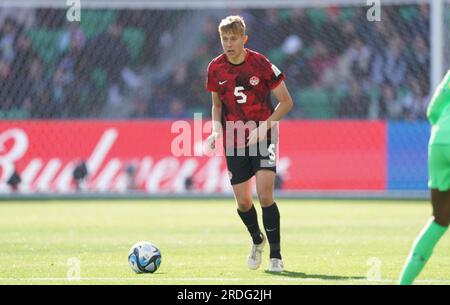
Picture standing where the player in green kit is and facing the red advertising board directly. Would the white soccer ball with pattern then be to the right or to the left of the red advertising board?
left

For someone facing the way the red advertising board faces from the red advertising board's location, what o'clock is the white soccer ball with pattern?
The white soccer ball with pattern is roughly at 12 o'clock from the red advertising board.

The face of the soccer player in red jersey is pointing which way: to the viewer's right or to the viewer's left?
to the viewer's left

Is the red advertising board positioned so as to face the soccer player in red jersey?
yes

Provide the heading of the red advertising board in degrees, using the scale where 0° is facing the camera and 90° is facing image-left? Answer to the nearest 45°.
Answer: approximately 0°

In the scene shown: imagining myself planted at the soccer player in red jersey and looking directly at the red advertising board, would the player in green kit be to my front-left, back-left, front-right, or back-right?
back-right
